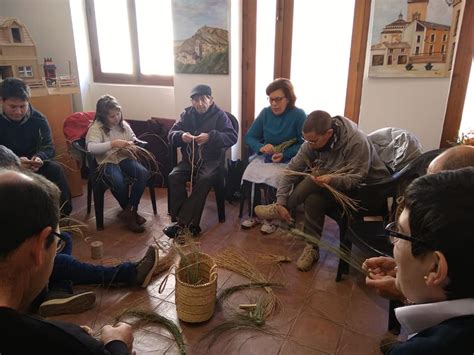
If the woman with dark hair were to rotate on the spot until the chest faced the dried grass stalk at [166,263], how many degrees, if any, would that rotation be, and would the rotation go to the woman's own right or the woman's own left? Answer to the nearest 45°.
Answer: approximately 45° to the woman's own right

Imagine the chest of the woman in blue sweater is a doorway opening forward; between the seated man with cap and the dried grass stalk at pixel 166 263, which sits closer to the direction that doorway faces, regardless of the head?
the dried grass stalk

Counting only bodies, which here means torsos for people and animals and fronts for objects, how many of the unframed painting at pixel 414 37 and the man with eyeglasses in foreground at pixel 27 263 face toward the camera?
1

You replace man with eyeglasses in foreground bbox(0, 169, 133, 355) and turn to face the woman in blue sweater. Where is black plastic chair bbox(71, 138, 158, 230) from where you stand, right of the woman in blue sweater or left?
left

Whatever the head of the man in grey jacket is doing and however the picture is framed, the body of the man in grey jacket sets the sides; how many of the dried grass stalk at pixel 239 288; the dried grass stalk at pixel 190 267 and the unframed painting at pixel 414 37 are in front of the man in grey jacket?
2

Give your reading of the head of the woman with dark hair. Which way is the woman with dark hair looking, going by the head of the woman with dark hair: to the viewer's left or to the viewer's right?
to the viewer's right

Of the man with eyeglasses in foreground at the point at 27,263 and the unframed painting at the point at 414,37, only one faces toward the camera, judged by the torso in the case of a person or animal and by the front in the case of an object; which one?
the unframed painting

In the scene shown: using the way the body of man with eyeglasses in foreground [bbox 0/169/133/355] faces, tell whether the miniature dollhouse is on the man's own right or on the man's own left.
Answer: on the man's own left

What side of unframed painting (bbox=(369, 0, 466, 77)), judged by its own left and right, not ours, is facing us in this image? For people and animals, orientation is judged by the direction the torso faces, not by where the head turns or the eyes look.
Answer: front

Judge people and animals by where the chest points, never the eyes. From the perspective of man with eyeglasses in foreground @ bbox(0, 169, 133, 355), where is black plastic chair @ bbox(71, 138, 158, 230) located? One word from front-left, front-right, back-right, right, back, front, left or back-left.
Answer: front-left

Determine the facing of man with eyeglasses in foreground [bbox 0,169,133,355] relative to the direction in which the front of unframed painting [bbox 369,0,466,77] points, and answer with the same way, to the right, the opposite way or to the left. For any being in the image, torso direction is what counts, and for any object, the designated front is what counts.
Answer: the opposite way

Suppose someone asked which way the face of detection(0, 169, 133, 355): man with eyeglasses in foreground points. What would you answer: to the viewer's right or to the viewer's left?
to the viewer's right

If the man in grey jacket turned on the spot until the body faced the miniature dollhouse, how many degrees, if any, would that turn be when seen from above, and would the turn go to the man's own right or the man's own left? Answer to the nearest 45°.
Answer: approximately 45° to the man's own right

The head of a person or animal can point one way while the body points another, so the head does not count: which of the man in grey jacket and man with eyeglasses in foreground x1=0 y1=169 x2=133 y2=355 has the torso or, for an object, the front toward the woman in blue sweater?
the man with eyeglasses in foreground

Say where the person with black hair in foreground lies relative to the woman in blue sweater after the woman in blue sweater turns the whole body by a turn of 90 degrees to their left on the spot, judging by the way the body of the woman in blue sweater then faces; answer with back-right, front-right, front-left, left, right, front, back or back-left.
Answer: front-right

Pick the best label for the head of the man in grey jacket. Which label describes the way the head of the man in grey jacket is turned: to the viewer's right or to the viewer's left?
to the viewer's left

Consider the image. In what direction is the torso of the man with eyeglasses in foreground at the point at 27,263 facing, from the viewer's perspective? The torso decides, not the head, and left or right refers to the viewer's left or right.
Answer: facing away from the viewer and to the right of the viewer

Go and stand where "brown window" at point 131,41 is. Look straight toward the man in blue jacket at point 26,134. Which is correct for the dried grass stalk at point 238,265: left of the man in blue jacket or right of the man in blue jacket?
left

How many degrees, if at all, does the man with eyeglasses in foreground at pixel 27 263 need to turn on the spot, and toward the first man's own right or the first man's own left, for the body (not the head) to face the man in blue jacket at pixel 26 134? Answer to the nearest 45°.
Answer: approximately 45° to the first man's own left
